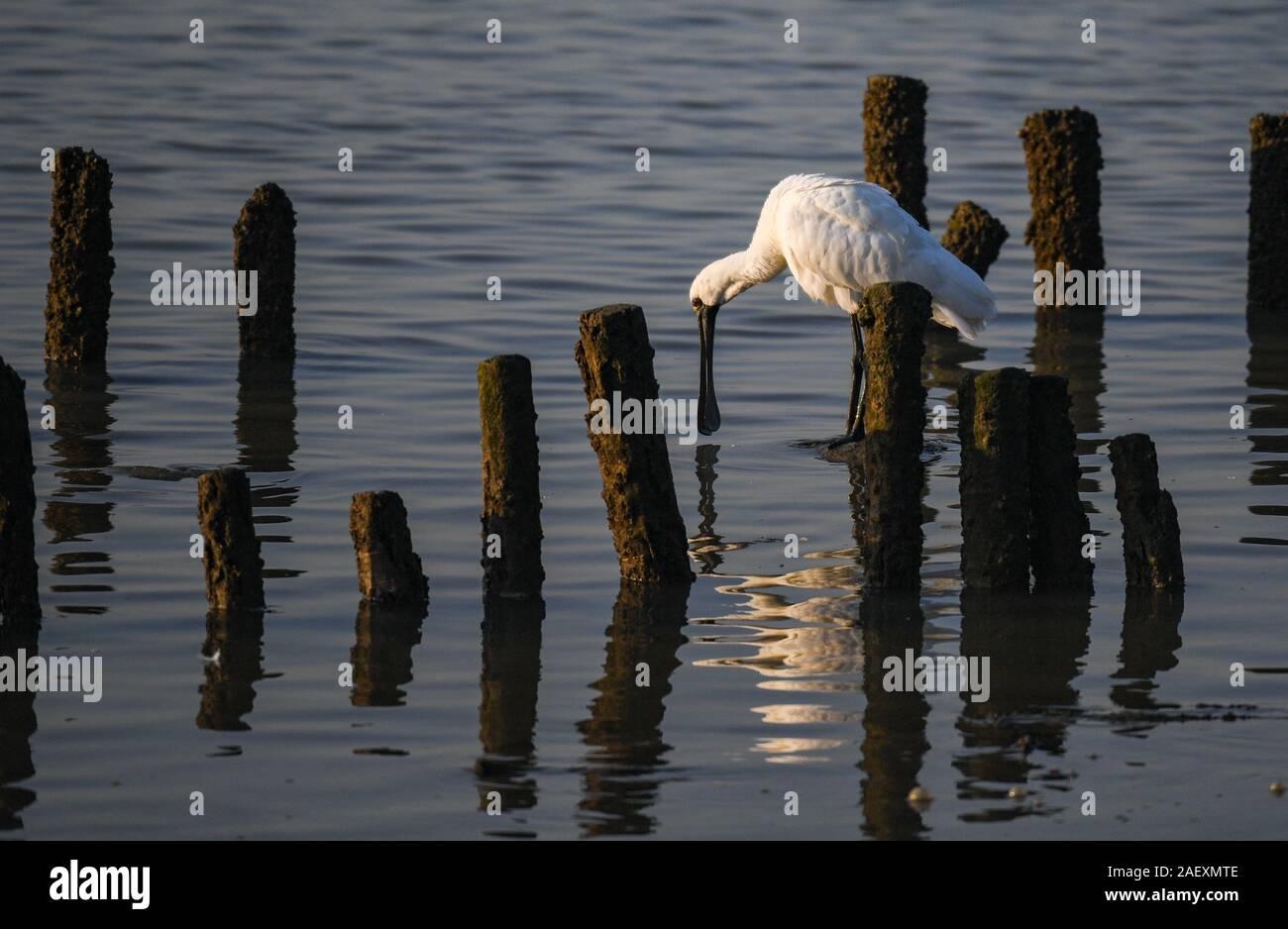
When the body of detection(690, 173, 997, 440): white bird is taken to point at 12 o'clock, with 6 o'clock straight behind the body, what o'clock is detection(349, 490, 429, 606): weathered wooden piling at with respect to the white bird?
The weathered wooden piling is roughly at 10 o'clock from the white bird.

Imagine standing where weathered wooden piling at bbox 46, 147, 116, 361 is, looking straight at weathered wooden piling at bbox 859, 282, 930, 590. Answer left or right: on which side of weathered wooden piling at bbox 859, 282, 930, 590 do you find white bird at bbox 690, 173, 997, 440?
left

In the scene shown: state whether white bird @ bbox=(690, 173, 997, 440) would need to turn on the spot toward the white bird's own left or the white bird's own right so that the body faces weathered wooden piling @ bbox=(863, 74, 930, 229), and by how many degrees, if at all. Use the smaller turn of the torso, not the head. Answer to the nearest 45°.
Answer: approximately 90° to the white bird's own right

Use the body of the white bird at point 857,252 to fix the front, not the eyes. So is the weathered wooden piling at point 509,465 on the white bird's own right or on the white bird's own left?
on the white bird's own left

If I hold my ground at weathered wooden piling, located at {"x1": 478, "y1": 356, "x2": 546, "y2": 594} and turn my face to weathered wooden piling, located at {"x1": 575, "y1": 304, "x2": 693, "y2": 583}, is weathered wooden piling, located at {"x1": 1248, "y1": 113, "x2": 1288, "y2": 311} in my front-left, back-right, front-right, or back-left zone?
front-left

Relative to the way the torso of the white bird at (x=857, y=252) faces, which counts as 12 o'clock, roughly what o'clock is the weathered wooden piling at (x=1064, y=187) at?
The weathered wooden piling is roughly at 4 o'clock from the white bird.

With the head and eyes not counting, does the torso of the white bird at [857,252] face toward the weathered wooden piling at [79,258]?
yes

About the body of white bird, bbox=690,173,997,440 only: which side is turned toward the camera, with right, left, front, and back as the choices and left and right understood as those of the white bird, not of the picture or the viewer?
left

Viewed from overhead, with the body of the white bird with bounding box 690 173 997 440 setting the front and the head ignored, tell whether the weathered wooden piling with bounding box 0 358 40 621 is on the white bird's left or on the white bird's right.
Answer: on the white bird's left

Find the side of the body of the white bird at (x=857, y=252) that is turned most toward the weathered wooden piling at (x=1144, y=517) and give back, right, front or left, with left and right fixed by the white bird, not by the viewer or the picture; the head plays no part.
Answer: left

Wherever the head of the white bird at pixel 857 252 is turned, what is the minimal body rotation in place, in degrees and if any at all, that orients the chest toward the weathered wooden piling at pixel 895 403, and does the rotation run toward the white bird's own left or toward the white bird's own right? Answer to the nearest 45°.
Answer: approximately 90° to the white bird's own left

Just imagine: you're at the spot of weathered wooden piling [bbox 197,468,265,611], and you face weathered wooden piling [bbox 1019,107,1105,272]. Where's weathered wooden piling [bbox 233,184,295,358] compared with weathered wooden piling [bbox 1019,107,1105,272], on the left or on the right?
left

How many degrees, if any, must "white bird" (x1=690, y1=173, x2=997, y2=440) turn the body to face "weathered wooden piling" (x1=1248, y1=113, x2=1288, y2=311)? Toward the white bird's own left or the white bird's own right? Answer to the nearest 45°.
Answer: approximately 135° to the white bird's own right

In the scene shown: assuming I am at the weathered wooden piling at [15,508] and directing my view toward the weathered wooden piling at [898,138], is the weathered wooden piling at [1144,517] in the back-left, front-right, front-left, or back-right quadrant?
front-right

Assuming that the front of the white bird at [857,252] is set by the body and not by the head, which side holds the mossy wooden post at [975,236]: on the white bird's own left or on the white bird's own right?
on the white bird's own right

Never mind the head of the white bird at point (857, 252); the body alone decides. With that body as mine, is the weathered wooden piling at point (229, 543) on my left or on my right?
on my left
